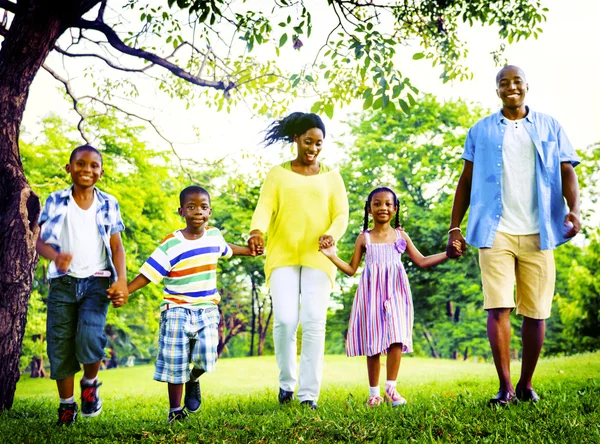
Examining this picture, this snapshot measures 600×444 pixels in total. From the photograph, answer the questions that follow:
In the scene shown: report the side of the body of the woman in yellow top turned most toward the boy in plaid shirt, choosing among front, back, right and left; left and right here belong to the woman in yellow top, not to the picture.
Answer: right

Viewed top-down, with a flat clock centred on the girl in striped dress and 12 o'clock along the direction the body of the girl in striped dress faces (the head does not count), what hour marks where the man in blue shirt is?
The man in blue shirt is roughly at 10 o'clock from the girl in striped dress.

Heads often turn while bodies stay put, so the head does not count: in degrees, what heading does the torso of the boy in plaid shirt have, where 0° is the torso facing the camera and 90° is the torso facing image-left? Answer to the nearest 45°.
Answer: approximately 0°

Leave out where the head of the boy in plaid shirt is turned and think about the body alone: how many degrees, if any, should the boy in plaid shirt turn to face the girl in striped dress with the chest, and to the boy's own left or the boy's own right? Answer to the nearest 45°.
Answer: approximately 90° to the boy's own left

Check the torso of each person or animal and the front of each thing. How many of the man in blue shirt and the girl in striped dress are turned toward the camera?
2

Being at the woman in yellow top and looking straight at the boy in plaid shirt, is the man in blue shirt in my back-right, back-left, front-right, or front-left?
back-left
